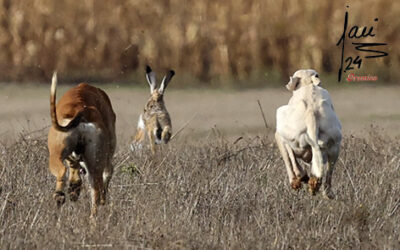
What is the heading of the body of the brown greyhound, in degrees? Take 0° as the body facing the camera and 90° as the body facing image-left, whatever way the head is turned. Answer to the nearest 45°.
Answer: approximately 180°

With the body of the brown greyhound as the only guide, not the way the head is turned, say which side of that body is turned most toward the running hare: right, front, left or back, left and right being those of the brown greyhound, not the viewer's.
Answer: front
